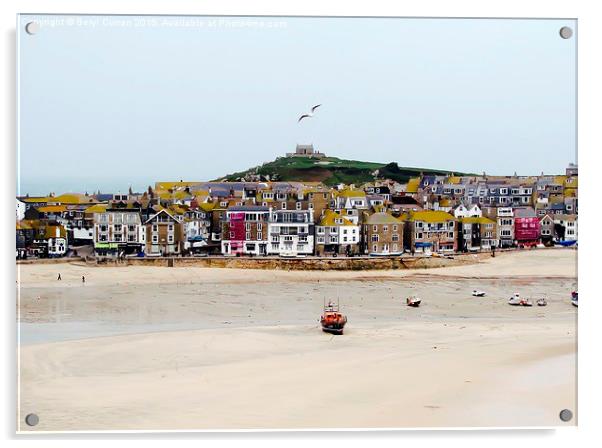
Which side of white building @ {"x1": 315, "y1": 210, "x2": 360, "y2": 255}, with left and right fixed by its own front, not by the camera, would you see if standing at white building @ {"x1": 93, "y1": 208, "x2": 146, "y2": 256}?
right

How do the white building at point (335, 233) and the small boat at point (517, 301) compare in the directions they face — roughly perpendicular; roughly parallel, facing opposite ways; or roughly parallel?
roughly perpendicular

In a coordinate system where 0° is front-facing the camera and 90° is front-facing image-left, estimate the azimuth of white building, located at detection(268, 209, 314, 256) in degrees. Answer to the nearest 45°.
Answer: approximately 0°

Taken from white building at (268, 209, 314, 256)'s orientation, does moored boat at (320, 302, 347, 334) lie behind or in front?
in front
